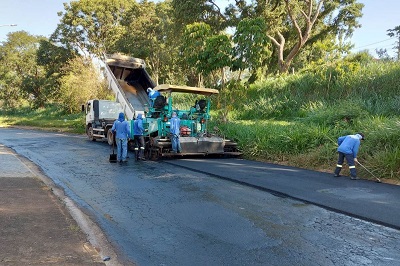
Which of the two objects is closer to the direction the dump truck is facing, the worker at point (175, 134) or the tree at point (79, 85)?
the tree

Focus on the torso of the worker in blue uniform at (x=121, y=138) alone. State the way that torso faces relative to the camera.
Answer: away from the camera

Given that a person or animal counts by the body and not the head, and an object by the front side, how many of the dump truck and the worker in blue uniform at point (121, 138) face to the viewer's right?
0

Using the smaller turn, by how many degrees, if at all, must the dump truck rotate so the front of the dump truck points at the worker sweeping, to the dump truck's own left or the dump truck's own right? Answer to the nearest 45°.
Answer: approximately 180°

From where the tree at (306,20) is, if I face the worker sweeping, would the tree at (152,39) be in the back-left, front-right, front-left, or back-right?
back-right

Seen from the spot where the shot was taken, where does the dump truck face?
facing away from the viewer and to the left of the viewer
